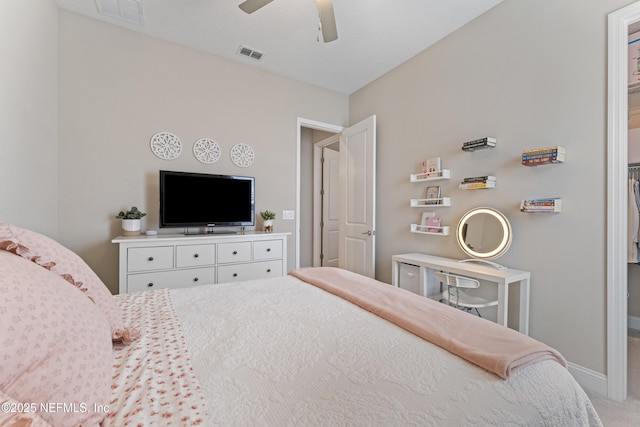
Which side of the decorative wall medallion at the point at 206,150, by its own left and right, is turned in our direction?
front

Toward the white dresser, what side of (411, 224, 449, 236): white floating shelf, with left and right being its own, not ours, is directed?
front

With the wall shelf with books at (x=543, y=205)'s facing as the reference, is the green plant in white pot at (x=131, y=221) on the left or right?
on its right

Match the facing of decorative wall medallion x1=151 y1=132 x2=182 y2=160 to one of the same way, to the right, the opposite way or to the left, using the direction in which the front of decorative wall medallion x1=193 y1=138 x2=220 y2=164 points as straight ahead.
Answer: the same way

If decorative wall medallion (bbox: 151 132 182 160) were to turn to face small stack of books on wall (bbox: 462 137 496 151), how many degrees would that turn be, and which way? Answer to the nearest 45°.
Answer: approximately 45° to its left

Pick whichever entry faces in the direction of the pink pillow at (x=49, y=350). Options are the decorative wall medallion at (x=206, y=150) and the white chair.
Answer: the decorative wall medallion

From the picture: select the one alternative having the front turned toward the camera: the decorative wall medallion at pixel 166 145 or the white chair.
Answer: the decorative wall medallion

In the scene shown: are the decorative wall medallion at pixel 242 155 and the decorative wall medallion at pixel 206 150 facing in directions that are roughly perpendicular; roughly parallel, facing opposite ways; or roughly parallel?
roughly parallel

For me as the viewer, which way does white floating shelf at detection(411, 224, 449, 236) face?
facing the viewer and to the left of the viewer

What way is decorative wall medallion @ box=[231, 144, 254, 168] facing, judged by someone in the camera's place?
facing the viewer

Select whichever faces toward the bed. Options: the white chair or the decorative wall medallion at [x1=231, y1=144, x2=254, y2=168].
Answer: the decorative wall medallion

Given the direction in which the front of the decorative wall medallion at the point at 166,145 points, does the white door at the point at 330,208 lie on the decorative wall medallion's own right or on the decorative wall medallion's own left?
on the decorative wall medallion's own left

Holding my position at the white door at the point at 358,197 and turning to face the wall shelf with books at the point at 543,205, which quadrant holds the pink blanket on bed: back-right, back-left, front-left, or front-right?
front-right

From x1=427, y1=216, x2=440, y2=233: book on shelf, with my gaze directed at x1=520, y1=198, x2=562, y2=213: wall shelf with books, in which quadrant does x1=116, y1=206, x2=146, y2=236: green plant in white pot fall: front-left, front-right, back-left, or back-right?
back-right

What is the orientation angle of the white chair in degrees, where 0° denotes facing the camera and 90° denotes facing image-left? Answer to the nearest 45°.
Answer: approximately 225°

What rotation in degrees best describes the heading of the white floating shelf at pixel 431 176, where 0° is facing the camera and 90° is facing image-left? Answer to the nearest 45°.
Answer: approximately 45°
